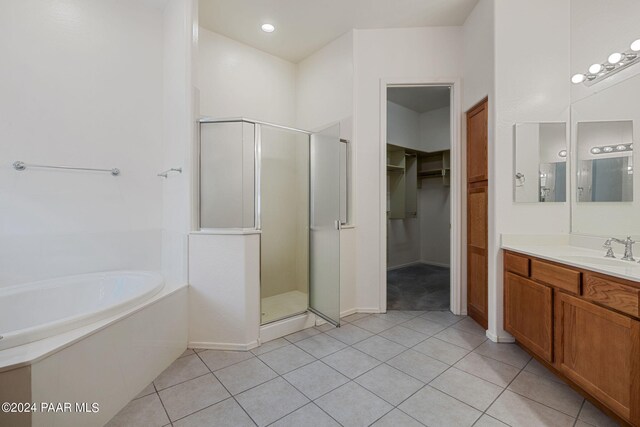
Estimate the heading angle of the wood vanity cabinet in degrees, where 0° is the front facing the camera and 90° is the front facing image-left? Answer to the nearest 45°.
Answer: approximately 45°

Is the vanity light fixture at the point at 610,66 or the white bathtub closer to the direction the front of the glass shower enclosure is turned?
the vanity light fixture

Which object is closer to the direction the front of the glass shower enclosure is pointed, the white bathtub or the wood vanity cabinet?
the wood vanity cabinet

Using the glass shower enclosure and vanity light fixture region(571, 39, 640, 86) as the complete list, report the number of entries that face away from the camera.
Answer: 0

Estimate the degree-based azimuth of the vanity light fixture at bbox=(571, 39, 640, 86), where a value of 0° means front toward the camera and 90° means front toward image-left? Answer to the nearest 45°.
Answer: approximately 45°

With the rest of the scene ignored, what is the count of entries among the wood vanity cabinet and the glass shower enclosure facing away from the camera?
0

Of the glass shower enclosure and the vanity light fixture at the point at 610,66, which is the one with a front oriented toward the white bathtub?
the vanity light fixture

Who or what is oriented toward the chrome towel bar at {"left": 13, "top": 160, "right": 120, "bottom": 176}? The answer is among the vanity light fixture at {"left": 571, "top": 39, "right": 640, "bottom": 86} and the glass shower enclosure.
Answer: the vanity light fixture

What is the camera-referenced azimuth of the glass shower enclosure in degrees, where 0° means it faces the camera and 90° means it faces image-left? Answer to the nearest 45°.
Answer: approximately 315°

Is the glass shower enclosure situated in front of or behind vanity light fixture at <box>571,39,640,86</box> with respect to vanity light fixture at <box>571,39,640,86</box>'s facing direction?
in front

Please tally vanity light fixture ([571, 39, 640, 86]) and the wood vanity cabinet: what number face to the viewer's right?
0
